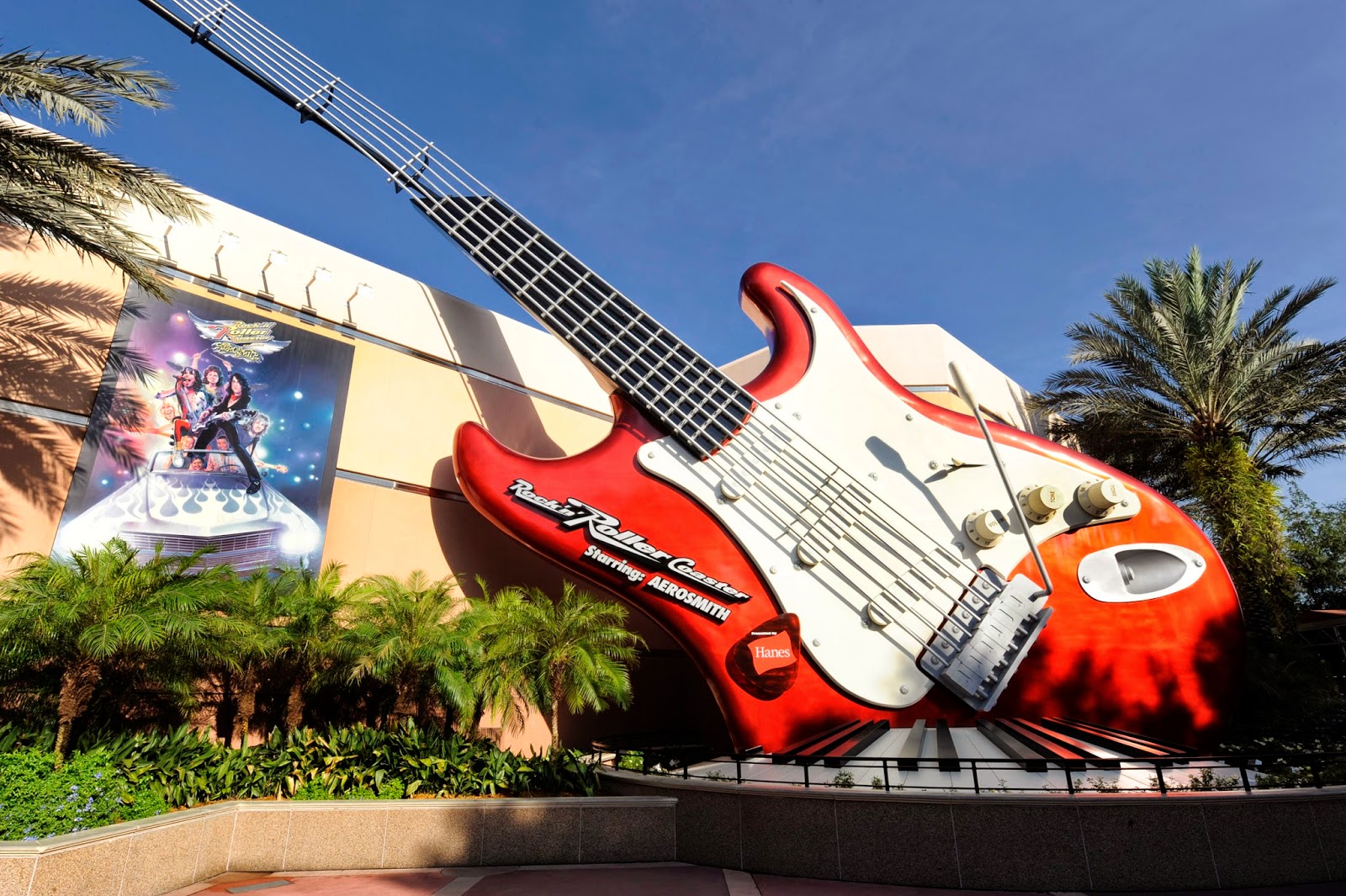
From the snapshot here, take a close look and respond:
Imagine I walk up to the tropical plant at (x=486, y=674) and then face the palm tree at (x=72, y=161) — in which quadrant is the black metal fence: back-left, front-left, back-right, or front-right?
back-left

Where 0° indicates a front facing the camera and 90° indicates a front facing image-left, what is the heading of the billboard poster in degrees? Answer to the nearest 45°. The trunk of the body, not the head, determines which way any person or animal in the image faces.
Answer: approximately 315°

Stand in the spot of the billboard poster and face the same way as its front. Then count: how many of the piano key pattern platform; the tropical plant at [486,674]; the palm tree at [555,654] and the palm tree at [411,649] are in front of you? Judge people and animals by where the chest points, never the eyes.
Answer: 4
